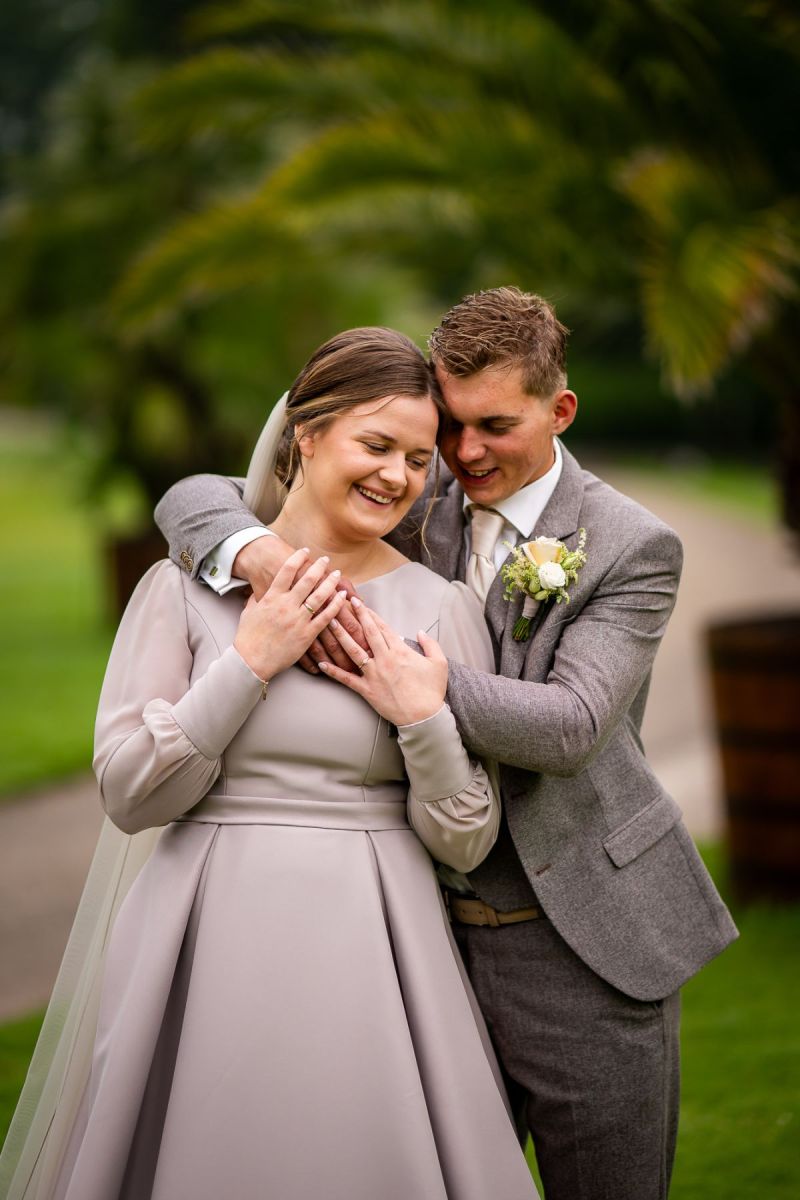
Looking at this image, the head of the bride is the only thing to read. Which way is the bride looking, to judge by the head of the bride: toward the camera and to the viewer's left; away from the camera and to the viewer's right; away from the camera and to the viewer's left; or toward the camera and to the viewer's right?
toward the camera and to the viewer's right

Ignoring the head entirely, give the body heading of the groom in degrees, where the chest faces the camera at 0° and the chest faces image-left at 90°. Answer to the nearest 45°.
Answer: approximately 45°

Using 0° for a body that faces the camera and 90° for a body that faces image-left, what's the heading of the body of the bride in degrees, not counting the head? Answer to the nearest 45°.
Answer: approximately 0°

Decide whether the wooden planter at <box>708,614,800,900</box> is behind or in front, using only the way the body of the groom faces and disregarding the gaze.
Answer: behind

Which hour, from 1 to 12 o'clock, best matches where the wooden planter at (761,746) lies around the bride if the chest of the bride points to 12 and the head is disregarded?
The wooden planter is roughly at 7 o'clock from the bride.
